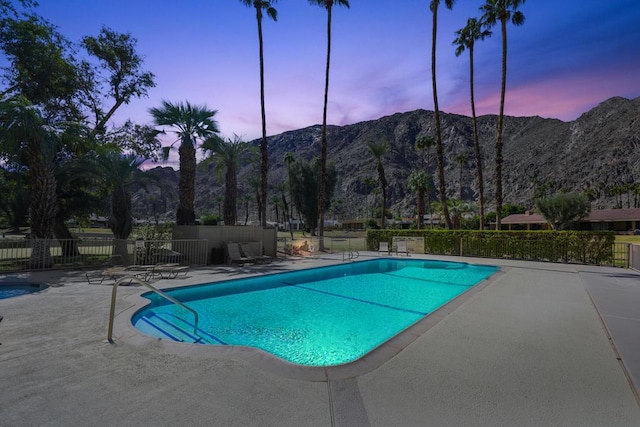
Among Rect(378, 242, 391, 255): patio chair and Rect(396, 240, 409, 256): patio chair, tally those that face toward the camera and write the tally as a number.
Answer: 2

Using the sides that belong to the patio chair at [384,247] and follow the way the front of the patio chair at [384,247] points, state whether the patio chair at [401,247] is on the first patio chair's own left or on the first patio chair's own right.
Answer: on the first patio chair's own left

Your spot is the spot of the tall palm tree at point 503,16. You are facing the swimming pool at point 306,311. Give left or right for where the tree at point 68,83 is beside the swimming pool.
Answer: right

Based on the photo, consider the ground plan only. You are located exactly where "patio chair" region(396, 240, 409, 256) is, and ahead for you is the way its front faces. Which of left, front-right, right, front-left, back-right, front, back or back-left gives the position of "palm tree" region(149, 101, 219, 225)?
front-right

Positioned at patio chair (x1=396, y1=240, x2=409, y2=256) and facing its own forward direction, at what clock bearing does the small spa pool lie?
The small spa pool is roughly at 1 o'clock from the patio chair.

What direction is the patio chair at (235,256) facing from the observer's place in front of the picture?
facing the viewer and to the right of the viewer

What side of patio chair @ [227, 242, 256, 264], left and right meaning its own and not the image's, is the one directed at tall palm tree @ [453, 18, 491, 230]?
left

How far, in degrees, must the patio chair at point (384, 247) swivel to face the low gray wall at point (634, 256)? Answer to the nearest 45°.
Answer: approximately 45° to its left
